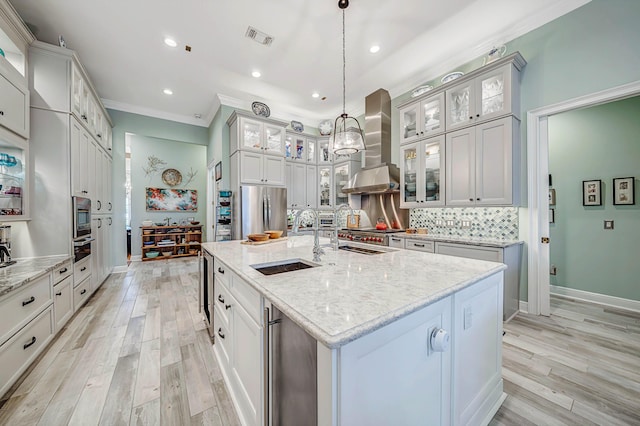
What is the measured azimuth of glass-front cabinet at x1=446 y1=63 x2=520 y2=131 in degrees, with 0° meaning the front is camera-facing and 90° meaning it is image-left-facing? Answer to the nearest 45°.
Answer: approximately 45°

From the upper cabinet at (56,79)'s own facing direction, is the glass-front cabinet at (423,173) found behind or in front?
in front

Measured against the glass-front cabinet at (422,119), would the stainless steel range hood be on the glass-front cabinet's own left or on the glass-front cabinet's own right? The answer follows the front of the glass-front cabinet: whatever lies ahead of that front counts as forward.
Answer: on the glass-front cabinet's own right

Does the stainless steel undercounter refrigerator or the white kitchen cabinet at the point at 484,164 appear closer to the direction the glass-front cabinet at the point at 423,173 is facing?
the stainless steel undercounter refrigerator

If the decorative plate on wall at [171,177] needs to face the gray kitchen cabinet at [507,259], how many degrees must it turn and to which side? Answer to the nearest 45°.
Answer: approximately 45° to its left

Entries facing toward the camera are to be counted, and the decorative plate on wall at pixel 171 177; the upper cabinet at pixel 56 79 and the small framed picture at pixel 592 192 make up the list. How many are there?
2

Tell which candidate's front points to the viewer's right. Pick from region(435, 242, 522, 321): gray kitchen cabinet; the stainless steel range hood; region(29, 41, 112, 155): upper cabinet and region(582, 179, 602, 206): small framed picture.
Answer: the upper cabinet

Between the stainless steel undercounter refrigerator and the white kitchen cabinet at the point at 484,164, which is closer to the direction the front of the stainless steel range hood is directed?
the stainless steel undercounter refrigerator

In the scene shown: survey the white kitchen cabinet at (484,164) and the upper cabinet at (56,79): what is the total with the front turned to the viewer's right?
1

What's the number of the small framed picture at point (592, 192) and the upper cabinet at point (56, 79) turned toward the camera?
1

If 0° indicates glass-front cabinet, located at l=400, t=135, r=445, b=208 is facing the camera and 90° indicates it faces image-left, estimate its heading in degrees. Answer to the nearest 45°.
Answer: approximately 45°

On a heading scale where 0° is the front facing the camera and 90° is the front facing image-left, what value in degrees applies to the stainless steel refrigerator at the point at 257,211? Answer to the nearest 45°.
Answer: approximately 315°
